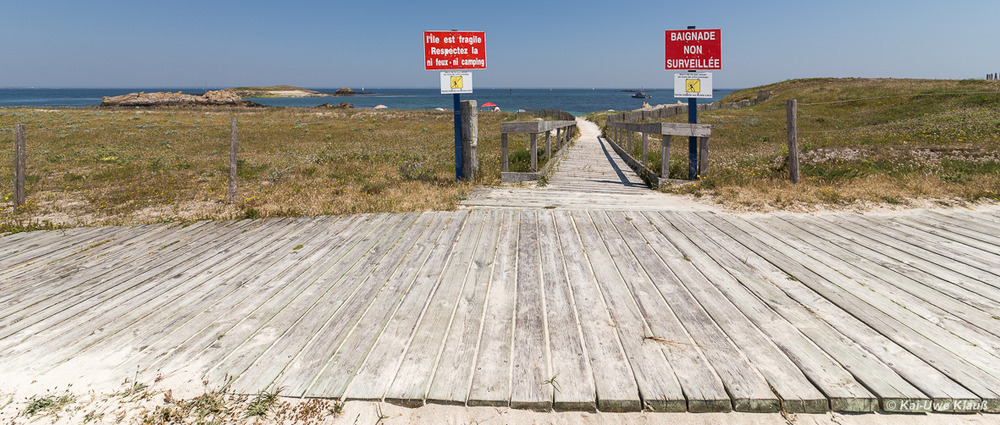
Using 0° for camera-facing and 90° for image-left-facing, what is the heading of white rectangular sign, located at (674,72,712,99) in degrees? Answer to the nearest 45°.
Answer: approximately 0°

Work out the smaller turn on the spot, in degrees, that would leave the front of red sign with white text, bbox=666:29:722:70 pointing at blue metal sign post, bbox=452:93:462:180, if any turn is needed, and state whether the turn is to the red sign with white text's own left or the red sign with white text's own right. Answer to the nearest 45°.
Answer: approximately 90° to the red sign with white text's own right

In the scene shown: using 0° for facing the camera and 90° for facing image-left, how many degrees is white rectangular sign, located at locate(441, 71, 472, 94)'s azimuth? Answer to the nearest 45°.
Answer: approximately 0°

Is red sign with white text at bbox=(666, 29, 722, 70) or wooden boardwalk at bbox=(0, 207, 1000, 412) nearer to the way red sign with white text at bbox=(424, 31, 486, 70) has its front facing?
the wooden boardwalk
